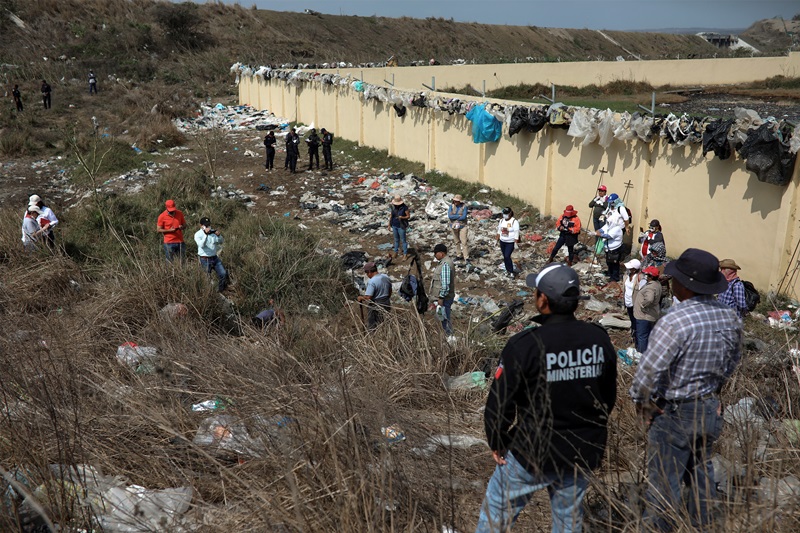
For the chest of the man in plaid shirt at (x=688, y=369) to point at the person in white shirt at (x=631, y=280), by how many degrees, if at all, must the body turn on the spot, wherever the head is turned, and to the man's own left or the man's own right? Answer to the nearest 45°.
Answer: approximately 45° to the man's own right

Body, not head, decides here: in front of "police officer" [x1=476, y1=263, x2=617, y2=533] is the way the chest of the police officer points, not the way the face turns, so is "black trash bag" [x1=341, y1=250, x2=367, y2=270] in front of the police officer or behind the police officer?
in front

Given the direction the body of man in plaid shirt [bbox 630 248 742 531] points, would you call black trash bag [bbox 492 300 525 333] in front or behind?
in front

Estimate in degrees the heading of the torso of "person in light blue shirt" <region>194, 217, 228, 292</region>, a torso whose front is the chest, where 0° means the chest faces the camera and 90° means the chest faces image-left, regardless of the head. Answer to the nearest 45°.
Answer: approximately 315°

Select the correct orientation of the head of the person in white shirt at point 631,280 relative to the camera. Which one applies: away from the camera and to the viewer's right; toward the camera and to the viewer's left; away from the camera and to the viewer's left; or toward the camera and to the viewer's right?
toward the camera and to the viewer's left

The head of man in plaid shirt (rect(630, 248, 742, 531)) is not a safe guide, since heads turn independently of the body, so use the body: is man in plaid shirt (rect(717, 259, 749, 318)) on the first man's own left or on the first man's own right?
on the first man's own right

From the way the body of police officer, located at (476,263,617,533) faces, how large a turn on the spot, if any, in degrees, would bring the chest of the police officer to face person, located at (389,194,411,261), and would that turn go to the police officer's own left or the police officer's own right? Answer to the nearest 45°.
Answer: approximately 45° to the police officer's own right

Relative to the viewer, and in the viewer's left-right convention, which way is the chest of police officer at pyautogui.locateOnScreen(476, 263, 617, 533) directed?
facing away from the viewer and to the left of the viewer

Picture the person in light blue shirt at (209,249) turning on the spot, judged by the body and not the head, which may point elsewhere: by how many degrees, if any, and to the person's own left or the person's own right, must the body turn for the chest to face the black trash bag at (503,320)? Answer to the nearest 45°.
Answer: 0° — they already face it

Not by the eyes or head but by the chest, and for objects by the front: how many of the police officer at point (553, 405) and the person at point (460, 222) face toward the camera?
1

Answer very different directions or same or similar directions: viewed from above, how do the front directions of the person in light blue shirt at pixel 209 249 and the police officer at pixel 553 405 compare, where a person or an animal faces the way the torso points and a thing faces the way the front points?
very different directions

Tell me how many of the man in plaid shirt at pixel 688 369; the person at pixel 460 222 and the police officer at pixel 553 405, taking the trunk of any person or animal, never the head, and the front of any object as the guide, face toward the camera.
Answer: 1

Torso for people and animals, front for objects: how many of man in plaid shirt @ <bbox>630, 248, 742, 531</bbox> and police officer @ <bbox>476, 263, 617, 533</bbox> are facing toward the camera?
0

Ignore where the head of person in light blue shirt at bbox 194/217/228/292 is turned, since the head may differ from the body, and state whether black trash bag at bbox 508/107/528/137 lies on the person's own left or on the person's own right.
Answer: on the person's own left

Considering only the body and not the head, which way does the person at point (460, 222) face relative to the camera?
toward the camera

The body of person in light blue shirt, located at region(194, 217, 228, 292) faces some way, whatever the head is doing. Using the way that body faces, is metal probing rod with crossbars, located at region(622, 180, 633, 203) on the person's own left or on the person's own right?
on the person's own left
